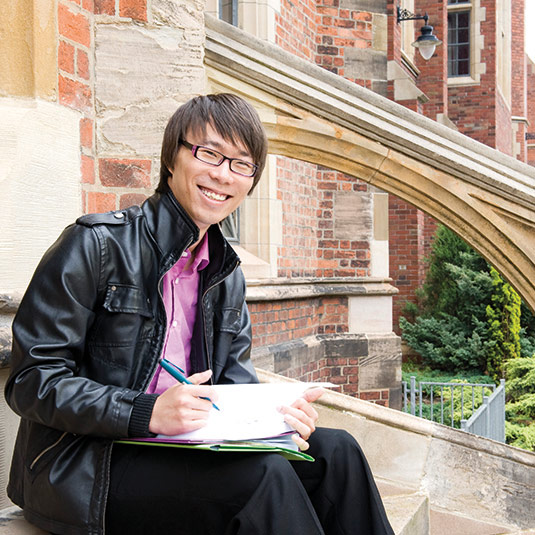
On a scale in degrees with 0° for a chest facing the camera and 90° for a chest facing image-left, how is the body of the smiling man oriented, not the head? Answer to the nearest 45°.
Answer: approximately 315°

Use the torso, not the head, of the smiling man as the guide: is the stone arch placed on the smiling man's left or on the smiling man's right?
on the smiling man's left

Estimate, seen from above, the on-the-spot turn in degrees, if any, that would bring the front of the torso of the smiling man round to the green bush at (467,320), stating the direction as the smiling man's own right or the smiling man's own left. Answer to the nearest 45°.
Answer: approximately 90° to the smiling man's own left

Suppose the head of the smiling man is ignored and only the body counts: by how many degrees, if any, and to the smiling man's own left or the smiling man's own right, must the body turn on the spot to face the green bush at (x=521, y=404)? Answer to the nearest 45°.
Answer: approximately 90° to the smiling man's own left

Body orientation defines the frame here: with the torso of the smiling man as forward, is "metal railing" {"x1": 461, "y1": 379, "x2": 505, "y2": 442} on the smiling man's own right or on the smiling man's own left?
on the smiling man's own left

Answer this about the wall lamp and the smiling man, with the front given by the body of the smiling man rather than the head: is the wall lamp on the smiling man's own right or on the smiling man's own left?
on the smiling man's own left
